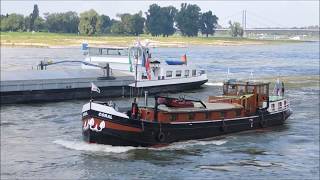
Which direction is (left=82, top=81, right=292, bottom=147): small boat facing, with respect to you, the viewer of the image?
facing the viewer and to the left of the viewer
